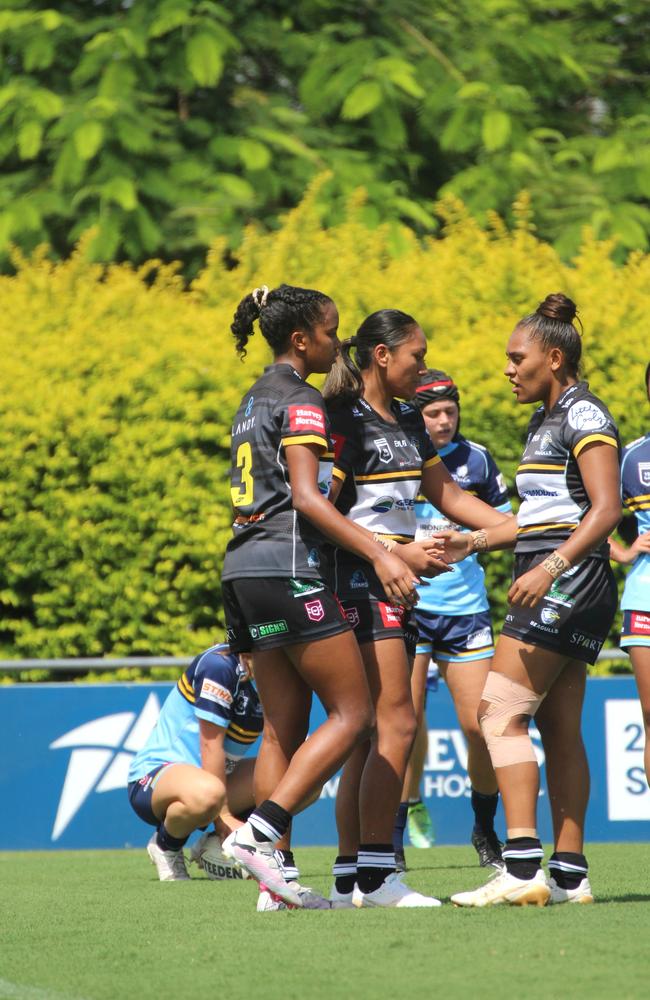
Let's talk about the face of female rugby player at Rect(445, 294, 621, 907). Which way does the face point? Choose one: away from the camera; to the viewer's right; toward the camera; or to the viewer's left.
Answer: to the viewer's left

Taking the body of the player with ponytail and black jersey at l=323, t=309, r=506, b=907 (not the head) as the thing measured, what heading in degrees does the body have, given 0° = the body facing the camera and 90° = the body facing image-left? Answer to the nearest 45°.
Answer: approximately 315°

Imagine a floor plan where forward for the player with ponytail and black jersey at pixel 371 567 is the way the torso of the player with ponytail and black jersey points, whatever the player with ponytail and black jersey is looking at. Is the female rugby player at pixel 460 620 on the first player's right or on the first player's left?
on the first player's left

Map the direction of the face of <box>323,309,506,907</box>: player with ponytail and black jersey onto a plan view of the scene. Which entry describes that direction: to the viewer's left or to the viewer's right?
to the viewer's right

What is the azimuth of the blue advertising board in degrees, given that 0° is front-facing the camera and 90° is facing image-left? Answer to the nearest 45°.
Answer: approximately 0°

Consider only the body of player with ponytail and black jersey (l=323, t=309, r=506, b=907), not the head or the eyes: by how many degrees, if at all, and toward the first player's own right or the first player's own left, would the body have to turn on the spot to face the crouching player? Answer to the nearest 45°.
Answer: approximately 180°

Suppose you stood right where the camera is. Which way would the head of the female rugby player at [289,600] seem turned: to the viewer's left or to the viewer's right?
to the viewer's right
